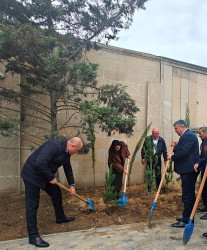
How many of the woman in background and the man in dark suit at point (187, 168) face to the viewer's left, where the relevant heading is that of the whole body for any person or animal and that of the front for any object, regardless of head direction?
1

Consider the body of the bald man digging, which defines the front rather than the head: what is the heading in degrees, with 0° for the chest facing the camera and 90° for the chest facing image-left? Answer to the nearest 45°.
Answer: approximately 270°

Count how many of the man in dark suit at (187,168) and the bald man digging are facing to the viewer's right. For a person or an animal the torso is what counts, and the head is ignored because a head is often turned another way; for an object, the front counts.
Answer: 1

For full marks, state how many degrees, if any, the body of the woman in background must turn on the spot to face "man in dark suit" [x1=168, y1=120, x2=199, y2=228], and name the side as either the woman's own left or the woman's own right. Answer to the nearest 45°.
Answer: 0° — they already face them

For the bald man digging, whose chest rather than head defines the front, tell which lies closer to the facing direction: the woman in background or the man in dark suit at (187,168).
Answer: the man in dark suit

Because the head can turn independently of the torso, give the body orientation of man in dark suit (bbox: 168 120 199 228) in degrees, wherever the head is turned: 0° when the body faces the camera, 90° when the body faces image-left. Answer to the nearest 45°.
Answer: approximately 90°

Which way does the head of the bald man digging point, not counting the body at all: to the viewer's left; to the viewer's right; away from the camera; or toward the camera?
to the viewer's right

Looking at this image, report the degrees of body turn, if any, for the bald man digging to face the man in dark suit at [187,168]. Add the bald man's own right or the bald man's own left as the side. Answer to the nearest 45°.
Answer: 0° — they already face them

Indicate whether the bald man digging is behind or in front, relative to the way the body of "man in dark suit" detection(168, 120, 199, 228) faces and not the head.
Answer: in front

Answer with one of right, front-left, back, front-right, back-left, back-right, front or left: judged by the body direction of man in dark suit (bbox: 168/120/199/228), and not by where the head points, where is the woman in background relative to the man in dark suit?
front-right
